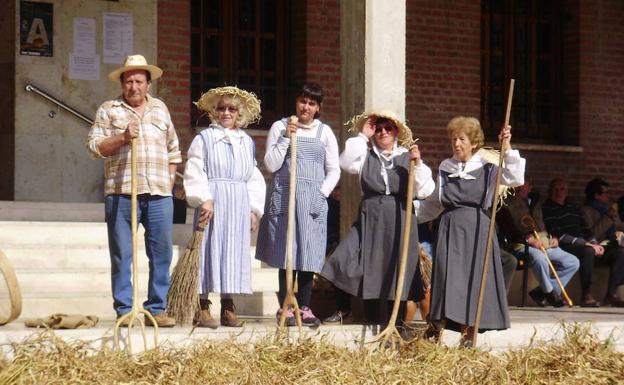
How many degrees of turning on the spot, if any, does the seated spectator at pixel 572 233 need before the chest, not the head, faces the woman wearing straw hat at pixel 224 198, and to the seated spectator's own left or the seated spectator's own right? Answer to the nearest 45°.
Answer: approximately 90° to the seated spectator's own right
